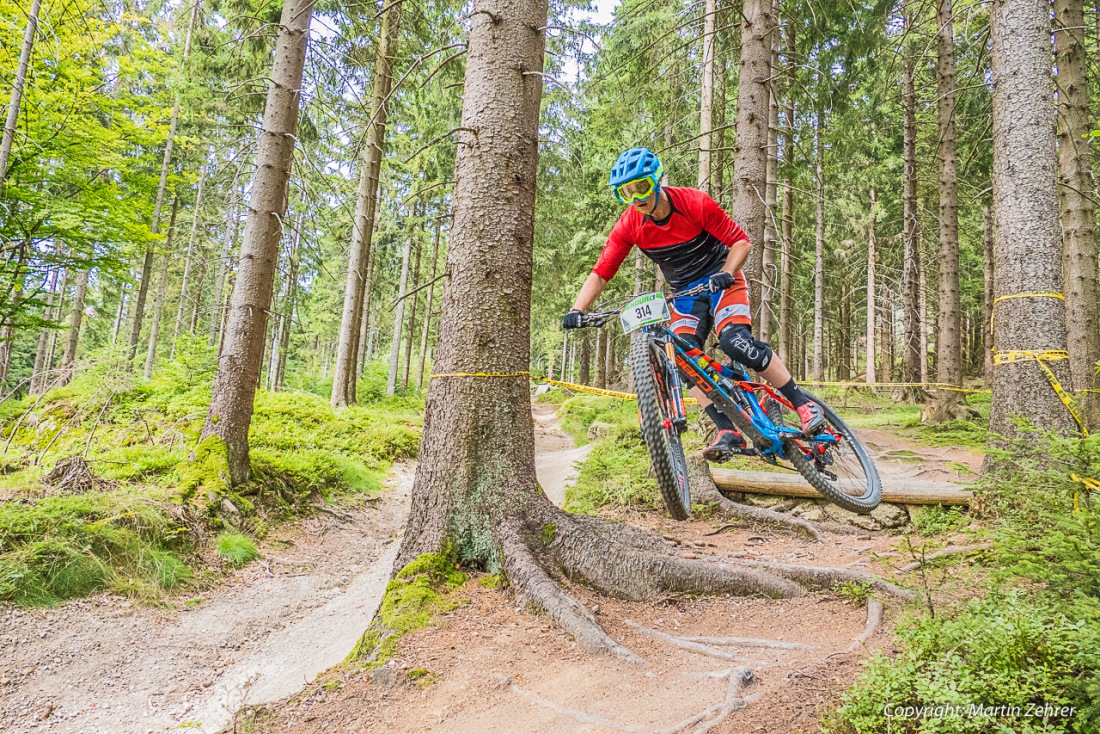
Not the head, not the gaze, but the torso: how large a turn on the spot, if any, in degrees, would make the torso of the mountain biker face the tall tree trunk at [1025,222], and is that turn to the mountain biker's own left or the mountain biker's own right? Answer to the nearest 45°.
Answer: approximately 180°

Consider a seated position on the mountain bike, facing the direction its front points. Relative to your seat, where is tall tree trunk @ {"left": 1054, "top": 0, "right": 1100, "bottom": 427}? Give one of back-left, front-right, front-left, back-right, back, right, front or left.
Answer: back

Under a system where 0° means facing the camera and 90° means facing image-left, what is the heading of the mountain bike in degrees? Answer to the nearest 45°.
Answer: approximately 45°

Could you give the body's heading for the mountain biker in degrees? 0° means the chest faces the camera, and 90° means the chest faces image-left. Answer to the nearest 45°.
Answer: approximately 45°

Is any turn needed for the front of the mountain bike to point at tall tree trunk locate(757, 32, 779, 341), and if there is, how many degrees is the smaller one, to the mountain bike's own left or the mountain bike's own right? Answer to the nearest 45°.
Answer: approximately 135° to the mountain bike's own right

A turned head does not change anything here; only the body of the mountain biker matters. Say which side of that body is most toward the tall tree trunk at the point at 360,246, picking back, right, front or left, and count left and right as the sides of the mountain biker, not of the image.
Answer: right

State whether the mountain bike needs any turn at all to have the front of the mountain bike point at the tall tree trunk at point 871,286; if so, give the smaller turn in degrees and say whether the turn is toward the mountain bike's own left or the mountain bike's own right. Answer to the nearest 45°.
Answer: approximately 135° to the mountain bike's own right
